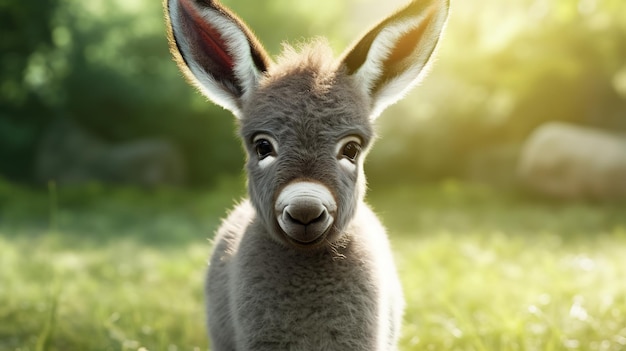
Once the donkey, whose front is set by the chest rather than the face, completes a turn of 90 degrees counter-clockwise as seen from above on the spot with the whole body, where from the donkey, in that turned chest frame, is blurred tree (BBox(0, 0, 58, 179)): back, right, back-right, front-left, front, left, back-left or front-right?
back-left

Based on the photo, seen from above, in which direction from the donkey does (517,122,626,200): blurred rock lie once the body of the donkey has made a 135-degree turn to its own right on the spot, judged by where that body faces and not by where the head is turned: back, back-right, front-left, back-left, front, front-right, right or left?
right

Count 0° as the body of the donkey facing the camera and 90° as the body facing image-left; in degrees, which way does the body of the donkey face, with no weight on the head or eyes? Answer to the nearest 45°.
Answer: approximately 0°

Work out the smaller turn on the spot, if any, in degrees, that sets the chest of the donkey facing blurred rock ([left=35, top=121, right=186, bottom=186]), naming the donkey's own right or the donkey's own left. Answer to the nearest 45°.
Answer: approximately 135° to the donkey's own right
